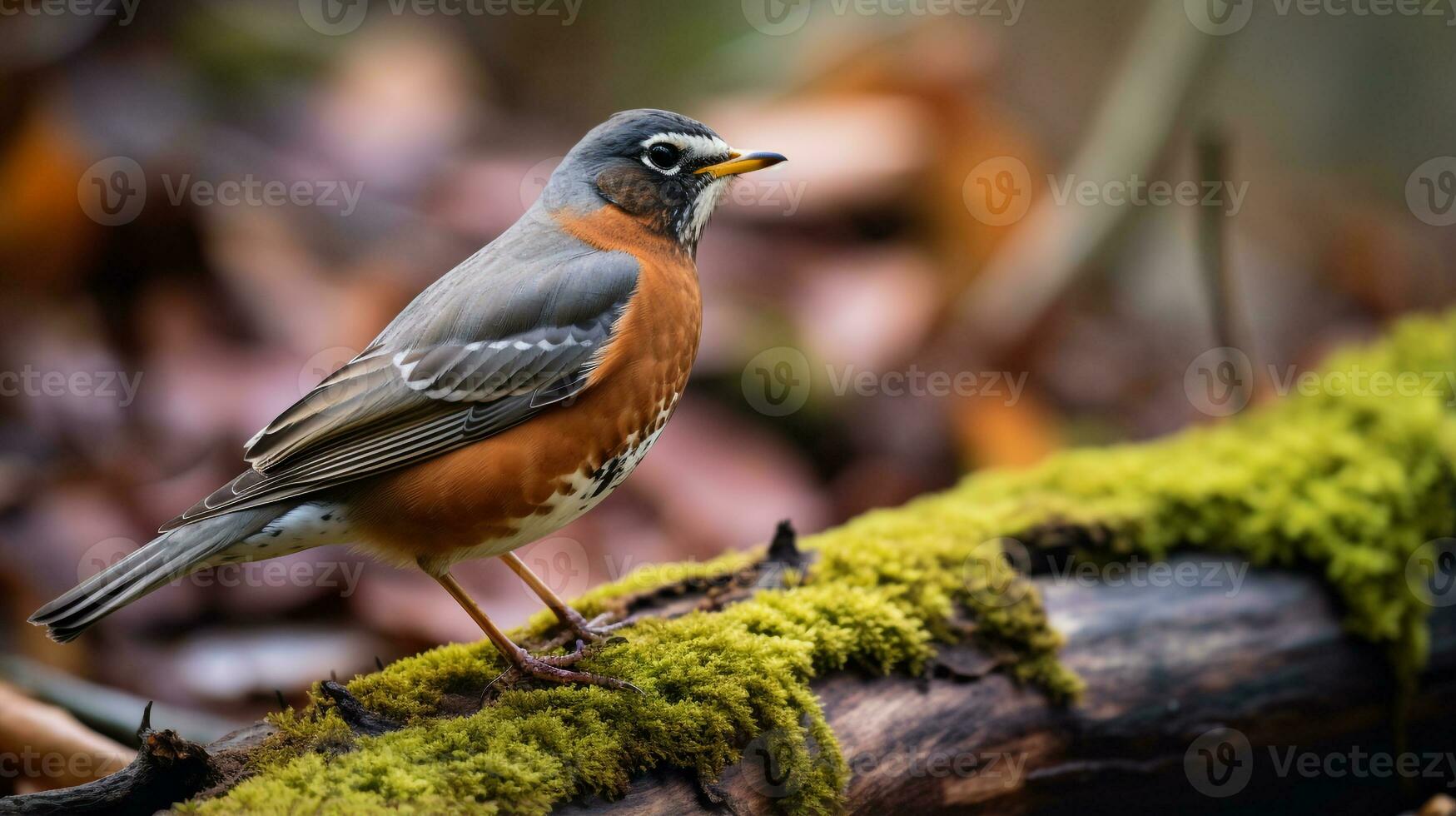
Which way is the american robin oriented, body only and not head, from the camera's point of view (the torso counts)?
to the viewer's right
